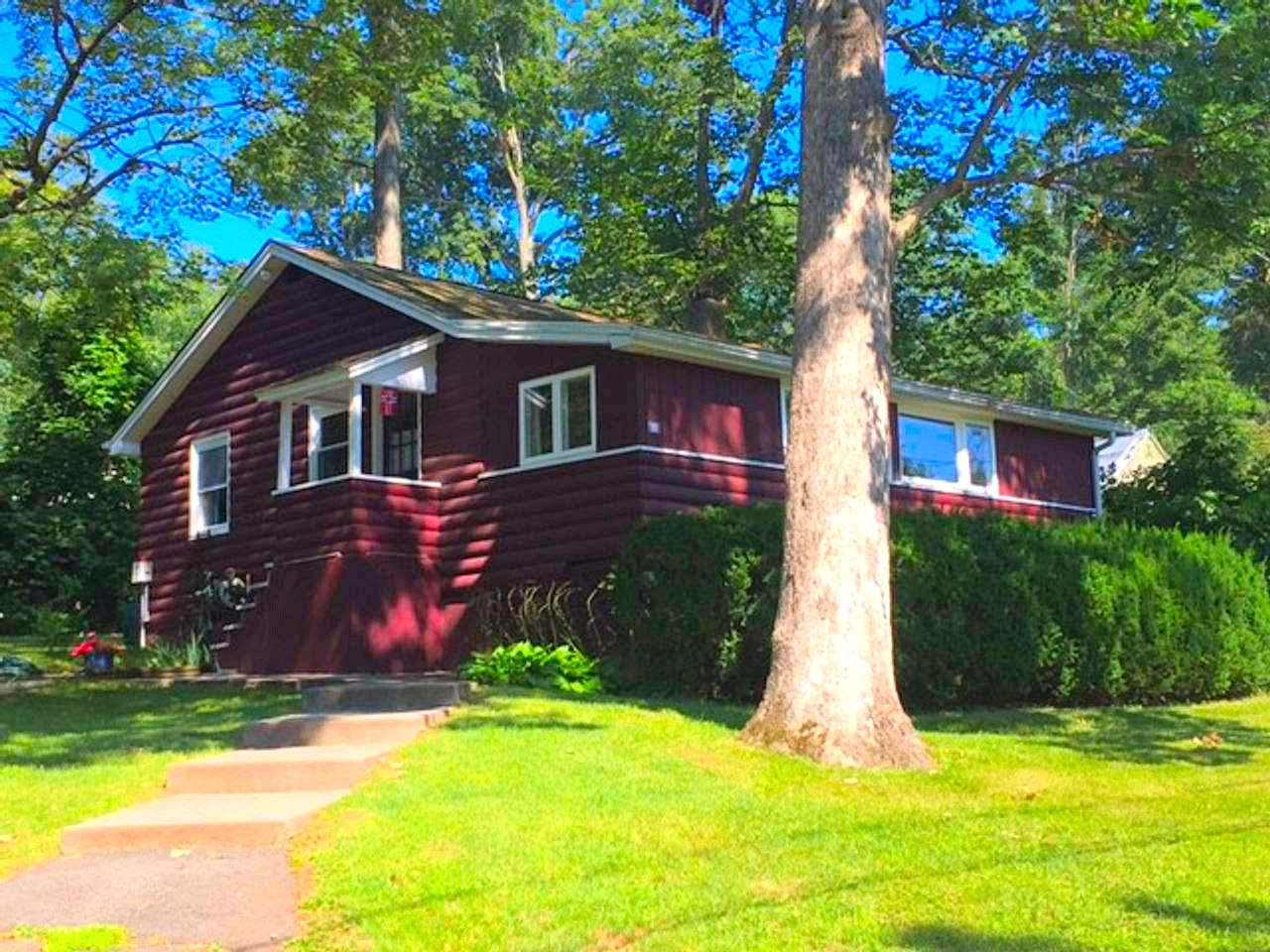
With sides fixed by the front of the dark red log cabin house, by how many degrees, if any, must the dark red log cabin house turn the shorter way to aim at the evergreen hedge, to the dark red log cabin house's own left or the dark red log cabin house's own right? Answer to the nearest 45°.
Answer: approximately 90° to the dark red log cabin house's own left

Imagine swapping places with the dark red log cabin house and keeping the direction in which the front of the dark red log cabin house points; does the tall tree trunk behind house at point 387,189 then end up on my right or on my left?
on my right

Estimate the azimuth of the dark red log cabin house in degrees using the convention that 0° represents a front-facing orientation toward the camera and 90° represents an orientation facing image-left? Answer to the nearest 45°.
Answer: approximately 45°

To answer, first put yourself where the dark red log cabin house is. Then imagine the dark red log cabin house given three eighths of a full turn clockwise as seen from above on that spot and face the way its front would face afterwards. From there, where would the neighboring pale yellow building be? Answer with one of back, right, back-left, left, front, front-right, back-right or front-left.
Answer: front-right

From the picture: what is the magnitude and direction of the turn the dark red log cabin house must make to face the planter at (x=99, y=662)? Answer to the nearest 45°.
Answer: approximately 45° to its right

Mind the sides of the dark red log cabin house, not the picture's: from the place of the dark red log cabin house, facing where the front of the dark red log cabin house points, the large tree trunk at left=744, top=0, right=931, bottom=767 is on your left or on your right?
on your left

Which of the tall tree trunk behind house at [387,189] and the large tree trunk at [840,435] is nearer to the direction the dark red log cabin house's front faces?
the large tree trunk
